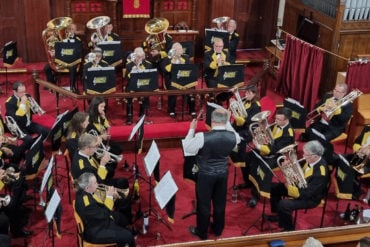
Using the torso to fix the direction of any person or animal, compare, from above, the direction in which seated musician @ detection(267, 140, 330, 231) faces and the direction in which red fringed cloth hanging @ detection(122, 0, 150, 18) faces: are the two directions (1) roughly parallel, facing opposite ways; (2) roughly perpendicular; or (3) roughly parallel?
roughly perpendicular

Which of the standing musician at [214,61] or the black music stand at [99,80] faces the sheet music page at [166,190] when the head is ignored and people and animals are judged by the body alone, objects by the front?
the standing musician

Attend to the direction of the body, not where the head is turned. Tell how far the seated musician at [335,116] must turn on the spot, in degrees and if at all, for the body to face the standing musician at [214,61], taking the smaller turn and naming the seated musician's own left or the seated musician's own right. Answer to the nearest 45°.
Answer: approximately 90° to the seated musician's own right

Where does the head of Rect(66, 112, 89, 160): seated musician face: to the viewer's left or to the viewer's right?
to the viewer's right

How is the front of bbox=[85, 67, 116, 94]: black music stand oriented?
away from the camera

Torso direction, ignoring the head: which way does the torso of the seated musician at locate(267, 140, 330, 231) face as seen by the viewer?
to the viewer's left

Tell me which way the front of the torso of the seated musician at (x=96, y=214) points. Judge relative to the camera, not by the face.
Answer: to the viewer's right

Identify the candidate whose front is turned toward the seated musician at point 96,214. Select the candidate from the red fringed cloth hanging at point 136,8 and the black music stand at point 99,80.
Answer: the red fringed cloth hanging

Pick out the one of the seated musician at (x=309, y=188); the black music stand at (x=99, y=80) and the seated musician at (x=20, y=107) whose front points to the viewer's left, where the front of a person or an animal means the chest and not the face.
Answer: the seated musician at (x=309, y=188)

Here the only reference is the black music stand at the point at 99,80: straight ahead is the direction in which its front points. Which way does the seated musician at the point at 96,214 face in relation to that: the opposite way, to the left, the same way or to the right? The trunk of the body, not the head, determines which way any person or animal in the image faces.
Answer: to the right

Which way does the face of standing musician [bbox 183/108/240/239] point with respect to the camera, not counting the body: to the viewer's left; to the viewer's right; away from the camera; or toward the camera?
away from the camera

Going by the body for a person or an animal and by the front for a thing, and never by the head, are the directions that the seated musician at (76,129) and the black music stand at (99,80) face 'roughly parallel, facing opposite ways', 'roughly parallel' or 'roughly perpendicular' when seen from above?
roughly perpendicular

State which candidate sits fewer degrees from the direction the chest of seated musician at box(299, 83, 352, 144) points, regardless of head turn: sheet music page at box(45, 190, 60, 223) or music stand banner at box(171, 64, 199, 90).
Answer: the sheet music page

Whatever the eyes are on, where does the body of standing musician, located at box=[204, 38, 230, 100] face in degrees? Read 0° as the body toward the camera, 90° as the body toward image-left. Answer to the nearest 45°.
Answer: approximately 0°
